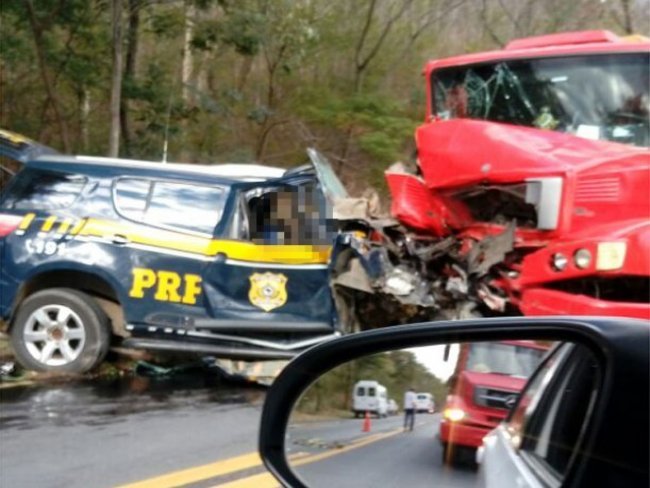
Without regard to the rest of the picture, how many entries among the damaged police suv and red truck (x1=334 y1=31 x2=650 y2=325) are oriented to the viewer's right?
1

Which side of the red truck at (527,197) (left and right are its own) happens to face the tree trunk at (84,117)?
right

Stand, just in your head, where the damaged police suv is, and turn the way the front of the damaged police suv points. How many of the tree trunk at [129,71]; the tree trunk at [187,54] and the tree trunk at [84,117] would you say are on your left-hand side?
3

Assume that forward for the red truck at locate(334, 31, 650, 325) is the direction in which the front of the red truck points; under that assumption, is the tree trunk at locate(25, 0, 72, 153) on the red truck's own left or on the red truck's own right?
on the red truck's own right

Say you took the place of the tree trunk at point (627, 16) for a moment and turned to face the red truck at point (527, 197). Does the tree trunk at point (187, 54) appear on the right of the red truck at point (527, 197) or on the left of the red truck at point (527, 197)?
right

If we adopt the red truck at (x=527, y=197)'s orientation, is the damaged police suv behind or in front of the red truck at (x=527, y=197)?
in front

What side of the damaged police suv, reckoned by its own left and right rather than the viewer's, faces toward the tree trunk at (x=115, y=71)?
left

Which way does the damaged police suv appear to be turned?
to the viewer's right

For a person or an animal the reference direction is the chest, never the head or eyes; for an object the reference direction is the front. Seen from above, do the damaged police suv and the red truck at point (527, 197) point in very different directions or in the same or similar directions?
very different directions

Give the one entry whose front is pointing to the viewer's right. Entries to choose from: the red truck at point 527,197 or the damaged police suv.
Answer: the damaged police suv

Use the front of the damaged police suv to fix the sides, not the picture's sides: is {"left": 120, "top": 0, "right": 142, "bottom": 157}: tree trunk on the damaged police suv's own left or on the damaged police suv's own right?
on the damaged police suv's own left

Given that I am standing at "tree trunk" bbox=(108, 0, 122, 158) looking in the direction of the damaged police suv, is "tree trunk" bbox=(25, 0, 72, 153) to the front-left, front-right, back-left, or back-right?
back-right

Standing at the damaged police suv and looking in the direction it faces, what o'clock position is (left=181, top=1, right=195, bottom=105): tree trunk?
The tree trunk is roughly at 9 o'clock from the damaged police suv.

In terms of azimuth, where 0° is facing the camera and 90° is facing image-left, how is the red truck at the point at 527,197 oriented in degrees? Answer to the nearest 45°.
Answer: approximately 45°

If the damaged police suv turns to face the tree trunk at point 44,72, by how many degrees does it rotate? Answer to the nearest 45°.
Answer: approximately 90° to its left
